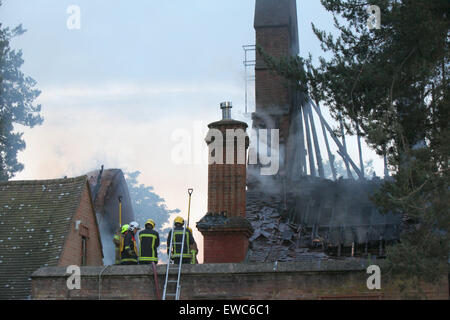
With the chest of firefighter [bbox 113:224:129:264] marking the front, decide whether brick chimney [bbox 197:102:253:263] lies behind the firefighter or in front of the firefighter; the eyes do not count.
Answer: in front

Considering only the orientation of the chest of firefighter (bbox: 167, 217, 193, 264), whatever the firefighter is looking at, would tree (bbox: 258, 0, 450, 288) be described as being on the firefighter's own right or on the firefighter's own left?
on the firefighter's own right

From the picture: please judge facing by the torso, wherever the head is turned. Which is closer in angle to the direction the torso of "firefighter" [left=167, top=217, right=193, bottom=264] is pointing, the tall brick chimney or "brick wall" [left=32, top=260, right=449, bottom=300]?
the tall brick chimney

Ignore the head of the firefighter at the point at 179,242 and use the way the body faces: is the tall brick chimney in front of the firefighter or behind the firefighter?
in front

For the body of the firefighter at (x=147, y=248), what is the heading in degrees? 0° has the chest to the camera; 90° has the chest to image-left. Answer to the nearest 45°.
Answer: approximately 180°

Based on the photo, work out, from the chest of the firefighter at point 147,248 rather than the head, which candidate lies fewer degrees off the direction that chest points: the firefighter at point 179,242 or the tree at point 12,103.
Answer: the tree

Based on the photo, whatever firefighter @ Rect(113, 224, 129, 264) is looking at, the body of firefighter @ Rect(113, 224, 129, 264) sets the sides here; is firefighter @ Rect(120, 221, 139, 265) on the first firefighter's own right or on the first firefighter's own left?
on the first firefighter's own right

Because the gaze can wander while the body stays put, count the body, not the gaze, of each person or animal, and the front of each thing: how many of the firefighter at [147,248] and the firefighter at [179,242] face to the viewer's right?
0

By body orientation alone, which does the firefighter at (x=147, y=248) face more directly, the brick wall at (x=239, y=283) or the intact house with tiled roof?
the intact house with tiled roof
